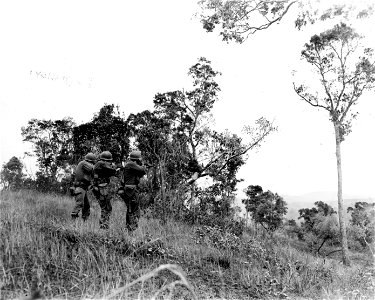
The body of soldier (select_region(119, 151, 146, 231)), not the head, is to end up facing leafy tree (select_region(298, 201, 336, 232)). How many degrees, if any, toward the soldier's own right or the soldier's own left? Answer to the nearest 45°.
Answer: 0° — they already face it

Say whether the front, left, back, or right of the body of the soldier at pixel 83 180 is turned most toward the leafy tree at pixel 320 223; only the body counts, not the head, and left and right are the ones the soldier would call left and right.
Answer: front

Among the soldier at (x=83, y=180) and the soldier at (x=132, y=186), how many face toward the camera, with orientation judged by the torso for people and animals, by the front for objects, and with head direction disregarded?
0

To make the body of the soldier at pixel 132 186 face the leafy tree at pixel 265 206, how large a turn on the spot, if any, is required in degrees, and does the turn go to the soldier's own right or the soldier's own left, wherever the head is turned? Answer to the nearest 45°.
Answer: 0° — they already face it

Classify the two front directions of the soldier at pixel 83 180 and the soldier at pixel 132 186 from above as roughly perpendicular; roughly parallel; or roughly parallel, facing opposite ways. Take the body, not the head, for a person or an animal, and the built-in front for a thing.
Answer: roughly parallel

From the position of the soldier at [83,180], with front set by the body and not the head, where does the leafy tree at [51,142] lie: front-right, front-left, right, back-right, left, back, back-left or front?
front-left

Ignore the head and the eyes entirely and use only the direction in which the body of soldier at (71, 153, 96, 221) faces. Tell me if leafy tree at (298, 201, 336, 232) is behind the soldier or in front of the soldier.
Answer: in front

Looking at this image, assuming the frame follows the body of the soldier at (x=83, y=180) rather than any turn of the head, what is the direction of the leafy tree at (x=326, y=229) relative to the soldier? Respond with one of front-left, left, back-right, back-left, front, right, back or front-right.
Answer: front

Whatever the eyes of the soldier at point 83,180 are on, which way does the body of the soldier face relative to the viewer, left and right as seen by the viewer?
facing away from the viewer and to the right of the viewer

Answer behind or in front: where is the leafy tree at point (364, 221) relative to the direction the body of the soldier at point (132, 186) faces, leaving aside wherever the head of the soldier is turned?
in front

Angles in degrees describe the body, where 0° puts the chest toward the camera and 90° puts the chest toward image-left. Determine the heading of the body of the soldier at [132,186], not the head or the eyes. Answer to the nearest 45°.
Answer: approximately 225°

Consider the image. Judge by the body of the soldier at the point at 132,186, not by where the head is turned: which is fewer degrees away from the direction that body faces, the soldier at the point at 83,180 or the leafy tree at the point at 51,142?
the leafy tree
